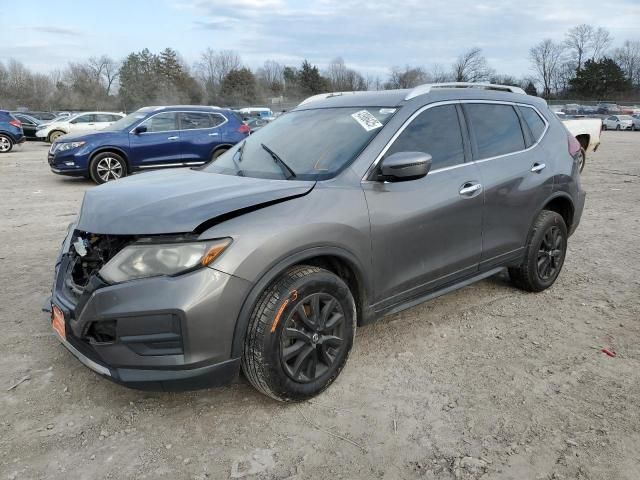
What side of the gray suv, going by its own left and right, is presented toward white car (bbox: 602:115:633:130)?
back

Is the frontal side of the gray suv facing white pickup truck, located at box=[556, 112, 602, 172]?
no

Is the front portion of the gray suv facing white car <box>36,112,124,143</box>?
no

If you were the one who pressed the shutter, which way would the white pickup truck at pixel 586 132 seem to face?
facing to the left of the viewer

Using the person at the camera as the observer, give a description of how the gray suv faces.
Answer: facing the viewer and to the left of the viewer

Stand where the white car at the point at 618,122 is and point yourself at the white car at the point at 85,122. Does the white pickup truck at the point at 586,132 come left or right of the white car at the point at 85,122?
left

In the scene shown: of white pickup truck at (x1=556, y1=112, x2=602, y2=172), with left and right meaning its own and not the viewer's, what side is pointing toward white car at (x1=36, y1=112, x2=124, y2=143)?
front

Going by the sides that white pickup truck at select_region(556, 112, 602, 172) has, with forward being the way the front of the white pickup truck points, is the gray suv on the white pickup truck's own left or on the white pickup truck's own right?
on the white pickup truck's own left

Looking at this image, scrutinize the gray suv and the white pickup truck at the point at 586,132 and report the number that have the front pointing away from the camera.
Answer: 0

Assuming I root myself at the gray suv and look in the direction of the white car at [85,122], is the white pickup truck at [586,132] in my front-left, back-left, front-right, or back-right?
front-right

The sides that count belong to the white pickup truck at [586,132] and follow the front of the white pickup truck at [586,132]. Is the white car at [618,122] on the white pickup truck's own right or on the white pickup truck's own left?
on the white pickup truck's own right
